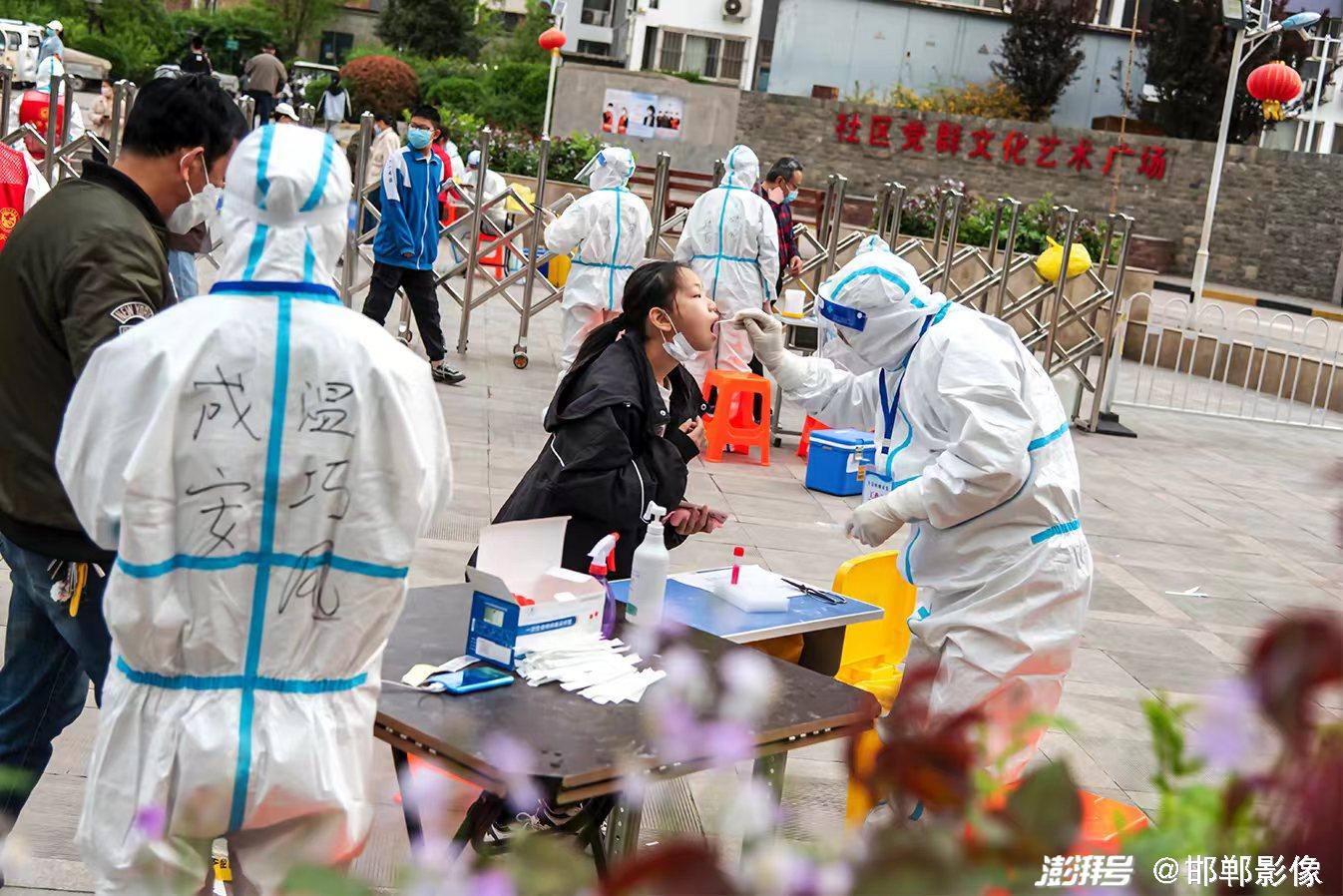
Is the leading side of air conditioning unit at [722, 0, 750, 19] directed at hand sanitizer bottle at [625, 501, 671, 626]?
yes

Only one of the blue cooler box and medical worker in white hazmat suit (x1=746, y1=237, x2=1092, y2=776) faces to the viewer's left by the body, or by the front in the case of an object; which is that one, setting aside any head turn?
the medical worker in white hazmat suit

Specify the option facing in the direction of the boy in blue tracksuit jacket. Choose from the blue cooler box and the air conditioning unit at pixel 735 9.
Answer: the air conditioning unit

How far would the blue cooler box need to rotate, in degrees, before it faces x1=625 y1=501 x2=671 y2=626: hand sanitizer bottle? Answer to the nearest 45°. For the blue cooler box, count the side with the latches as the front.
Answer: approximately 45° to its right

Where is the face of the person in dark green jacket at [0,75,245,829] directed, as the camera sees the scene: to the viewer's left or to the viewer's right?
to the viewer's right

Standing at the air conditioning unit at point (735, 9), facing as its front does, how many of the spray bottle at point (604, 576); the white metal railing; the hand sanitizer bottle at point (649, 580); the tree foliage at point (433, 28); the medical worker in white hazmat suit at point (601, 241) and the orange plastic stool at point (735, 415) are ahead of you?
5

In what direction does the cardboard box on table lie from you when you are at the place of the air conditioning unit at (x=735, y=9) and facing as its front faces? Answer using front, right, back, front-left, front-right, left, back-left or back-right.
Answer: front

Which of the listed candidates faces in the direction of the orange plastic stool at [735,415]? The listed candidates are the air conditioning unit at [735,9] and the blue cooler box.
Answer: the air conditioning unit

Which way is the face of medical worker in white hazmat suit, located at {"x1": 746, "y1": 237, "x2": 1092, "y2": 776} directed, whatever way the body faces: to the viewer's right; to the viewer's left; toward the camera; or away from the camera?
to the viewer's left

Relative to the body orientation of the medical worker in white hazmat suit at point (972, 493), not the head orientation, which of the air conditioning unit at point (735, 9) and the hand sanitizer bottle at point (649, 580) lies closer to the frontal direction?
the hand sanitizer bottle

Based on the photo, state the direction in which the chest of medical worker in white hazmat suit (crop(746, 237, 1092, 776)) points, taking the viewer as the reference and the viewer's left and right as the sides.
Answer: facing to the left of the viewer

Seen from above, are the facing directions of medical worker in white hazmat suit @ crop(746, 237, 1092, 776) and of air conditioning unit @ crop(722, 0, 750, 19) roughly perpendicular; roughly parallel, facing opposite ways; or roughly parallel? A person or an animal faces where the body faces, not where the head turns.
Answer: roughly perpendicular

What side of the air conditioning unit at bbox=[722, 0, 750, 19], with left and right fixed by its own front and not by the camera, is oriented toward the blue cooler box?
front

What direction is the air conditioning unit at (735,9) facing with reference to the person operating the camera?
facing the viewer

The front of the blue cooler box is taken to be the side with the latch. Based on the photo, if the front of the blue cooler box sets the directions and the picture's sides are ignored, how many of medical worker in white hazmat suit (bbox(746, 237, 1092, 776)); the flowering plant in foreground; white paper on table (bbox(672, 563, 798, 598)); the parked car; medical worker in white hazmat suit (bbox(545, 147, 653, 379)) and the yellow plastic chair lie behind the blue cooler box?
2

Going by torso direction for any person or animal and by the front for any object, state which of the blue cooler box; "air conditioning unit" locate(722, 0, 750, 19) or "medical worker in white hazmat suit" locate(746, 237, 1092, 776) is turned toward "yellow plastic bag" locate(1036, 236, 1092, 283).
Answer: the air conditioning unit
